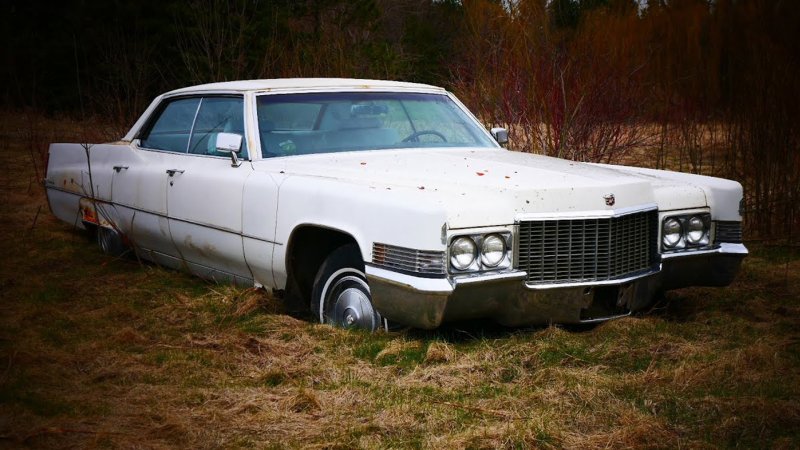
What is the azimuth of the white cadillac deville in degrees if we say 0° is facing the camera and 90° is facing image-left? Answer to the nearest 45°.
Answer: approximately 315°
